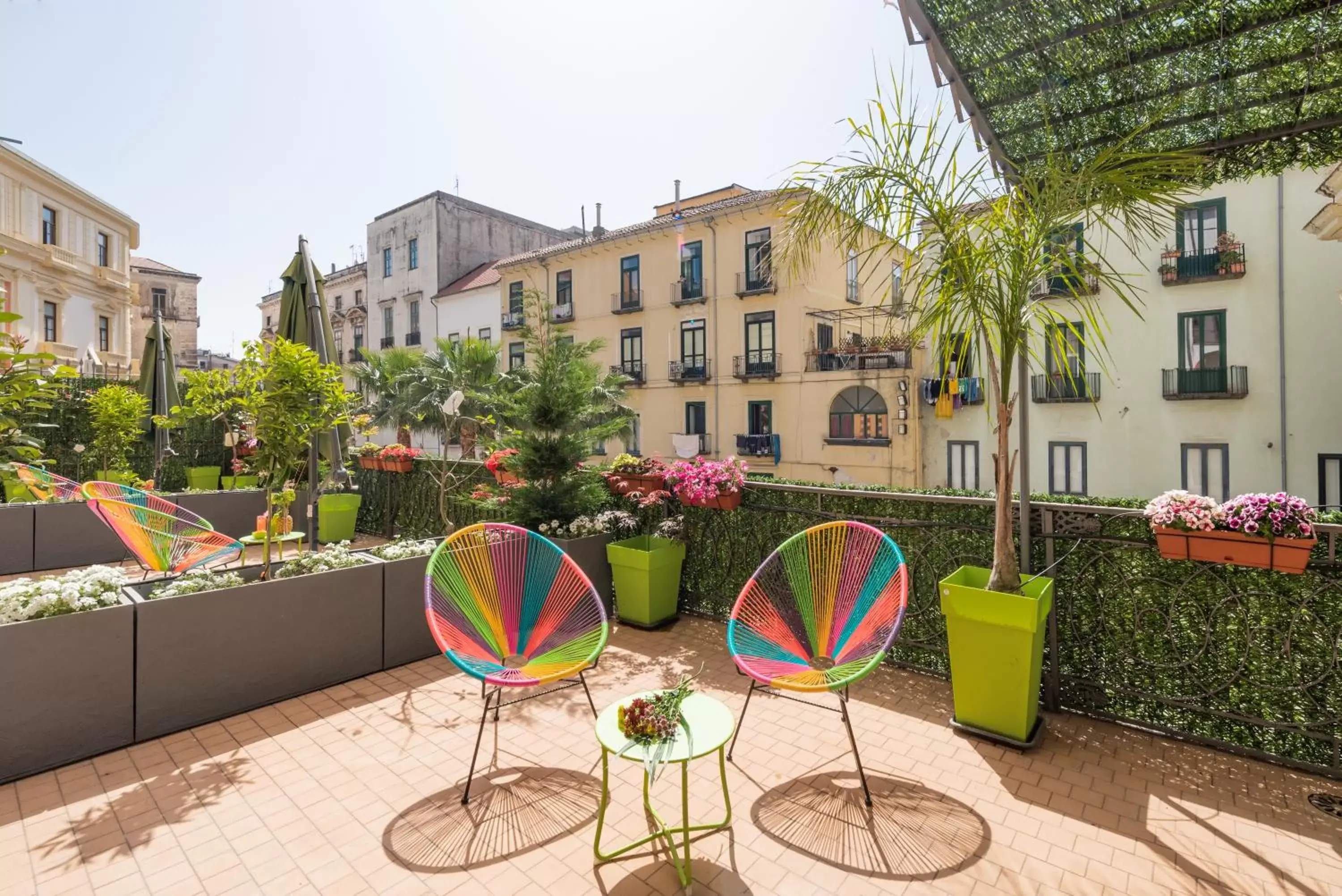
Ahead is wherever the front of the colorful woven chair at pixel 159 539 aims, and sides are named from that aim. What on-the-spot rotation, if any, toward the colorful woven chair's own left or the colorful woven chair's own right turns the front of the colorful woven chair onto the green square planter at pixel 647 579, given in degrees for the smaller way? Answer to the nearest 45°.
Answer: approximately 45° to the colorful woven chair's own right

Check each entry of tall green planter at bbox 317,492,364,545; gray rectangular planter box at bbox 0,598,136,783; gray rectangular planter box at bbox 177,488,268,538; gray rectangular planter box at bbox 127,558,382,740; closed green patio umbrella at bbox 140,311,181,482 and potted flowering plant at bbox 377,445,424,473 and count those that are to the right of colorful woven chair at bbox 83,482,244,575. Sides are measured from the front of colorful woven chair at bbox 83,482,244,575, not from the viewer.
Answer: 2

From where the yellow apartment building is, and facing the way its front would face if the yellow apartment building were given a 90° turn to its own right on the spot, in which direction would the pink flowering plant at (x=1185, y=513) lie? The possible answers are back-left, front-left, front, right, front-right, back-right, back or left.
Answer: back-left

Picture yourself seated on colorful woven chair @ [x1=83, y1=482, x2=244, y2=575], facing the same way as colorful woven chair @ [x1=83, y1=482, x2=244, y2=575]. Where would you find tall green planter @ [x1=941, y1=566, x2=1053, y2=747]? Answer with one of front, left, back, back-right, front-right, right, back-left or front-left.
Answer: front-right

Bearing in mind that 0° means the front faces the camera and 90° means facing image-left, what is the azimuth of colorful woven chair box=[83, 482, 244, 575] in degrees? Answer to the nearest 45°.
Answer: approximately 270°

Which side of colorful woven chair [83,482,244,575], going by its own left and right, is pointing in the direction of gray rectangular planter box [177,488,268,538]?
left

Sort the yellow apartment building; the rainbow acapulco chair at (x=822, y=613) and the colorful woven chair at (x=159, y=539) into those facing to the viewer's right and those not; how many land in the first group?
1

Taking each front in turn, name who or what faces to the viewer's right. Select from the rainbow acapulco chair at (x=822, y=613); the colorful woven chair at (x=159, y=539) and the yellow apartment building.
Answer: the colorful woven chair

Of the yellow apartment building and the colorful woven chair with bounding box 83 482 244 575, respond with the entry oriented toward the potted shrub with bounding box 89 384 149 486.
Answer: the yellow apartment building

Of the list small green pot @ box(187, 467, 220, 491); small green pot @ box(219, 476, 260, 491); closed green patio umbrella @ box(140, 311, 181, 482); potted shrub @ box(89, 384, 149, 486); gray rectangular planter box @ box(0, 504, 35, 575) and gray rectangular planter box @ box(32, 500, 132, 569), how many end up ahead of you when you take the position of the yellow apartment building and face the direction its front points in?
6

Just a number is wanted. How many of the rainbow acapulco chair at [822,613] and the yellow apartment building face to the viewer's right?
0

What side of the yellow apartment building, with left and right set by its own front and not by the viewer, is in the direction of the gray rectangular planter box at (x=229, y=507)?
front

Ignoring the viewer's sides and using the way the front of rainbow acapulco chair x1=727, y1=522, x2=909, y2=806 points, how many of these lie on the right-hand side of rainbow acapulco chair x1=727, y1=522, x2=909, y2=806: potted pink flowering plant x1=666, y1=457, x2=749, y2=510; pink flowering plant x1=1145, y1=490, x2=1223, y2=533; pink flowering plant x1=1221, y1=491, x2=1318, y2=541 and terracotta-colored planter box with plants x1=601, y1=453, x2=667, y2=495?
2

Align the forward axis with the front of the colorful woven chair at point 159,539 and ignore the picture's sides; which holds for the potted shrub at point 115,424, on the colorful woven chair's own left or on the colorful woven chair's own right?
on the colorful woven chair's own left

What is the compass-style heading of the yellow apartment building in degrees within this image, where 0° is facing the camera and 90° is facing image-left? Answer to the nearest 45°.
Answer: approximately 45°

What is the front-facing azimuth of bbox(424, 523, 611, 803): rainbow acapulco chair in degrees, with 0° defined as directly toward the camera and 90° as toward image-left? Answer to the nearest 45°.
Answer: approximately 315°

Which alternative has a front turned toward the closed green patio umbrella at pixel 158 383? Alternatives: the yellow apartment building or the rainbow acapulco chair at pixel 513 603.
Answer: the yellow apartment building
